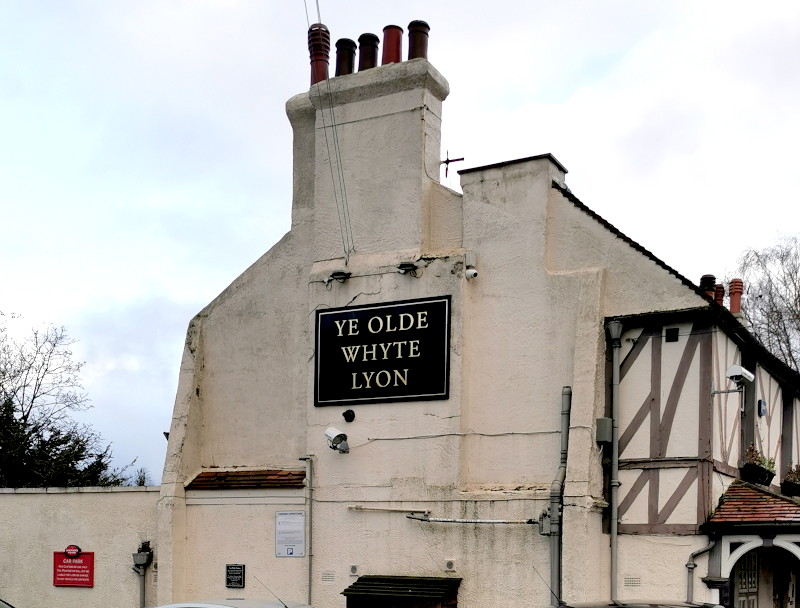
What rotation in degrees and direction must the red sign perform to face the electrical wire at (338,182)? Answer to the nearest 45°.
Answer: approximately 45° to its left

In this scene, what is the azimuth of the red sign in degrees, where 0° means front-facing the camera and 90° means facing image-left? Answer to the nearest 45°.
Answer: approximately 0°

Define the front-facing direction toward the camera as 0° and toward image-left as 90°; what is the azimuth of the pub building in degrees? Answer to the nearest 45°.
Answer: approximately 315°

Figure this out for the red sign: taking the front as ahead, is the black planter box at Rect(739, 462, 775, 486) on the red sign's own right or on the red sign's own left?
on the red sign's own left
